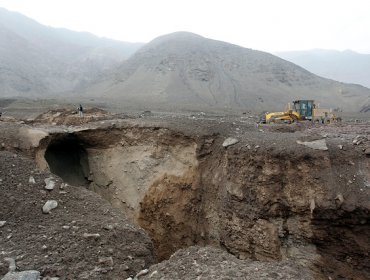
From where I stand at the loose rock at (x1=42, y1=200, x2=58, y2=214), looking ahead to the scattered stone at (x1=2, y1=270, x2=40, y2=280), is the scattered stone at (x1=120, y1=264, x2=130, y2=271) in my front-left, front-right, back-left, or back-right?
front-left

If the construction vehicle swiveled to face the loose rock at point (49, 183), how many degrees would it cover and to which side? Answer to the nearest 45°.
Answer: approximately 90° to its left

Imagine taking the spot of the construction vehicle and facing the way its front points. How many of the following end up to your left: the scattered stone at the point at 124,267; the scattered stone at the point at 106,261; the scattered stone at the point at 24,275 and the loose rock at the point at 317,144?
4

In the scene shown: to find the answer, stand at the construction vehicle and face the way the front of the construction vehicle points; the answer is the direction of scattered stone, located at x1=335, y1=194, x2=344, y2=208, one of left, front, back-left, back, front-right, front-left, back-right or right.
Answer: left

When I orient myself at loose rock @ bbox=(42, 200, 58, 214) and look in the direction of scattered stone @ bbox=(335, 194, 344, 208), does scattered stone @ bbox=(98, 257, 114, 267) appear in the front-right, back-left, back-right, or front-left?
front-right

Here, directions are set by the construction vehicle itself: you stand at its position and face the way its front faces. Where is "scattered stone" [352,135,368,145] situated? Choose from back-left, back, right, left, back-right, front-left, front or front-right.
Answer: left

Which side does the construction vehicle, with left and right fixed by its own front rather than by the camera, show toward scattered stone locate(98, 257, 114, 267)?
left

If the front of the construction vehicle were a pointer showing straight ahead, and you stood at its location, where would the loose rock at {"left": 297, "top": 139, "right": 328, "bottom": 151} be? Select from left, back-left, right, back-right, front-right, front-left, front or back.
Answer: left

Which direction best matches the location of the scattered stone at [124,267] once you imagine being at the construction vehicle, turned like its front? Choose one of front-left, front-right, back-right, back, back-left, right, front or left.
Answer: left

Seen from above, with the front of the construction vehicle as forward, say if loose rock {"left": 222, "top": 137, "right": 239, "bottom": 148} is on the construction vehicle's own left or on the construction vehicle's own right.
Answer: on the construction vehicle's own left

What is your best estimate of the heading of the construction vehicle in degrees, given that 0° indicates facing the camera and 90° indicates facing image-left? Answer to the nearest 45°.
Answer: approximately 90°

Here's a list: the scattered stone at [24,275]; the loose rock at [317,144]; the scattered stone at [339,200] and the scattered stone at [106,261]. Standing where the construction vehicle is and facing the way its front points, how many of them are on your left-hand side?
4

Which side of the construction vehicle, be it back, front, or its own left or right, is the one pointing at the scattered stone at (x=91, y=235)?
left
